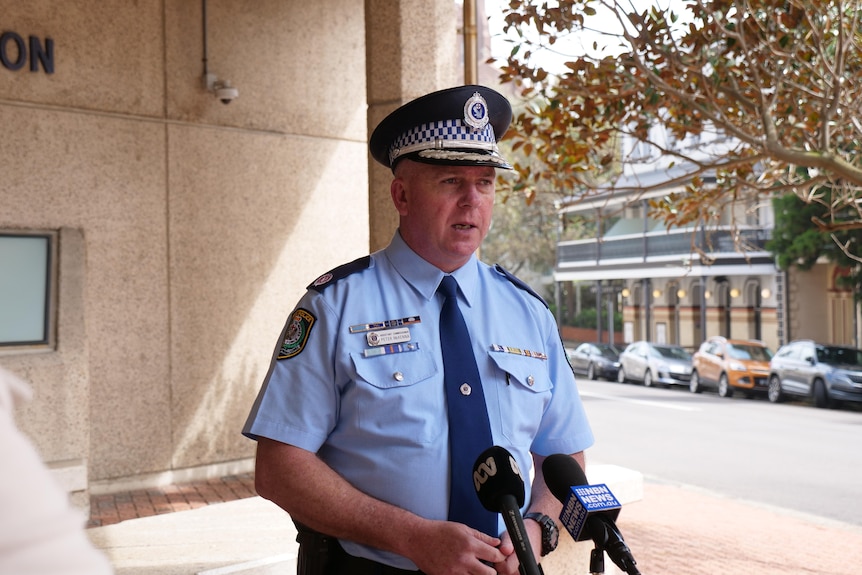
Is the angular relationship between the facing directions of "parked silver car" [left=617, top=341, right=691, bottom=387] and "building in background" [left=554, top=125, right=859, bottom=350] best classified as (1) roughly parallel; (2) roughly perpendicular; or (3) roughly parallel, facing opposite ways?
roughly perpendicular

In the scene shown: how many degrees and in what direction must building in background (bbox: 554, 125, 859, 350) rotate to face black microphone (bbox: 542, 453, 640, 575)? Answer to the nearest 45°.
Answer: approximately 45° to its left

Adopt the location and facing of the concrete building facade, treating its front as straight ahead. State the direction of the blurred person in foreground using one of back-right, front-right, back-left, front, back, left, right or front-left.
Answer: front-right

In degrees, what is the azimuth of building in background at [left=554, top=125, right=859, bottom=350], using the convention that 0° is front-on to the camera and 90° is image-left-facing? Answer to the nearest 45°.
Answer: approximately 45°
